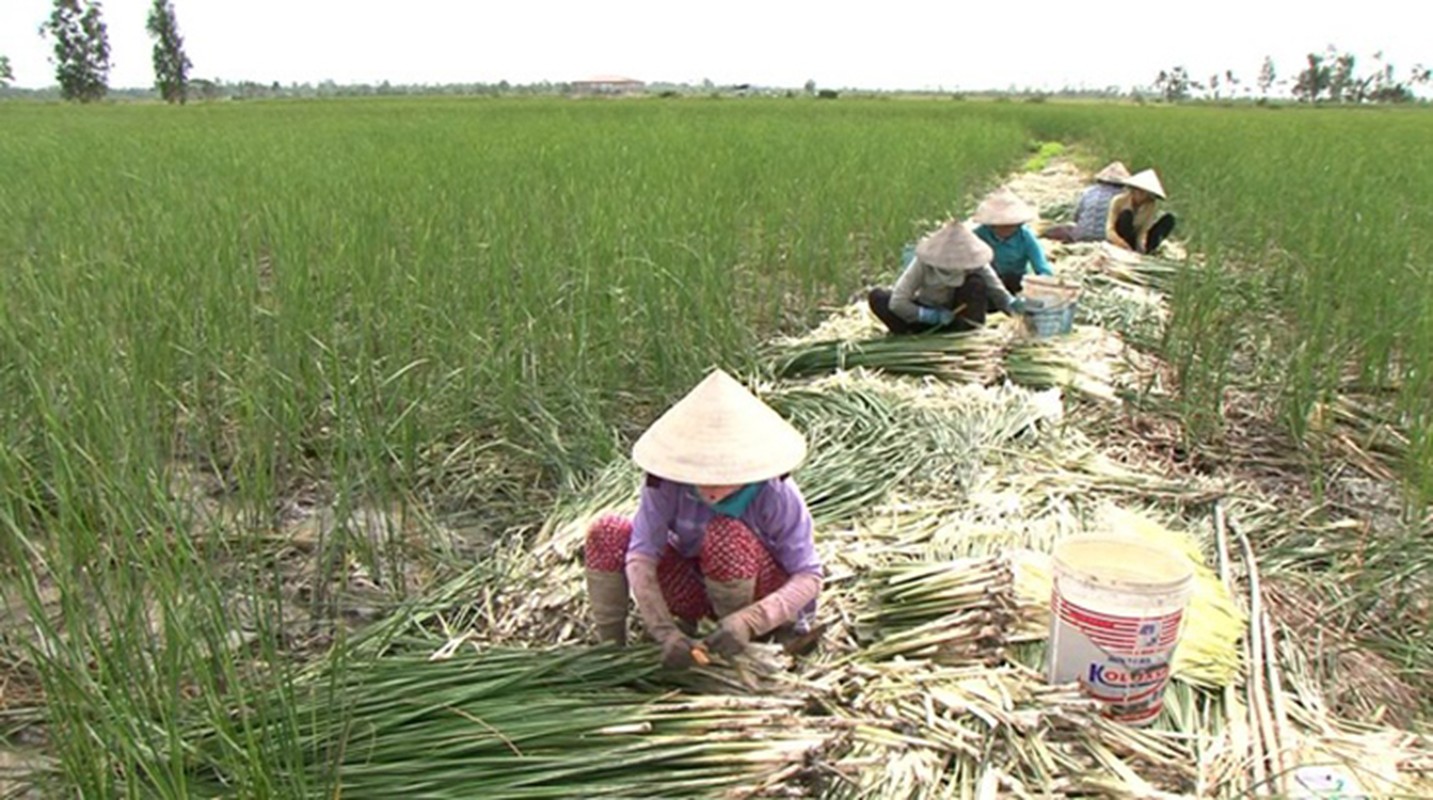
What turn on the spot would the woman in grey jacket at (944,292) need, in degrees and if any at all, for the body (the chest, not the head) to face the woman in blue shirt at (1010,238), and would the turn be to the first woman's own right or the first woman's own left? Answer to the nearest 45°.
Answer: approximately 180°

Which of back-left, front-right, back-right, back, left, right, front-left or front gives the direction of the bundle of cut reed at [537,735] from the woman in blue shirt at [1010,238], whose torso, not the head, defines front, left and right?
front

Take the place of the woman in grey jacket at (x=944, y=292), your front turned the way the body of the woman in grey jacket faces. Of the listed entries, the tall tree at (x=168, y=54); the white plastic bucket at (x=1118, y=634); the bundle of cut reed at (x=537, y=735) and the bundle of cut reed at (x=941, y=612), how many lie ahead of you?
3

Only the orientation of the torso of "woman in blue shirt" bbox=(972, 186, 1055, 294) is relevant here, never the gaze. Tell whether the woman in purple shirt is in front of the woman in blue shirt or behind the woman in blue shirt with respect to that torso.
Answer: in front

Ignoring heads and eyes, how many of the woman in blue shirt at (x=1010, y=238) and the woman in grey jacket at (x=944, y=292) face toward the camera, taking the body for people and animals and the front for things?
2

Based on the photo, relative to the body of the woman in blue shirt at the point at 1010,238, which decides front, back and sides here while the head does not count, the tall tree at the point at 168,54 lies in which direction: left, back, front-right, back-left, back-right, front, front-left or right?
back-right

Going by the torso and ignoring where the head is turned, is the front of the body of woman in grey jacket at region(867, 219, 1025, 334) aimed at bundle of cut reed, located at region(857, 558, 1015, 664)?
yes

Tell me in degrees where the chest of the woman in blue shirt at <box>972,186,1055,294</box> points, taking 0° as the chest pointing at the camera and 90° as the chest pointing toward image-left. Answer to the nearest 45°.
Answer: approximately 0°

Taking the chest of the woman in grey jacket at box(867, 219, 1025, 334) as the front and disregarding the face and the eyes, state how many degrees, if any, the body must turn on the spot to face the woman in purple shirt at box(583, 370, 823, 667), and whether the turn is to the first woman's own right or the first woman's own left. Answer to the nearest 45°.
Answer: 0° — they already face them

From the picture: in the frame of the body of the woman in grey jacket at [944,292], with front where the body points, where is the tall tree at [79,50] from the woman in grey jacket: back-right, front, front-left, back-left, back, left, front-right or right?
back-right

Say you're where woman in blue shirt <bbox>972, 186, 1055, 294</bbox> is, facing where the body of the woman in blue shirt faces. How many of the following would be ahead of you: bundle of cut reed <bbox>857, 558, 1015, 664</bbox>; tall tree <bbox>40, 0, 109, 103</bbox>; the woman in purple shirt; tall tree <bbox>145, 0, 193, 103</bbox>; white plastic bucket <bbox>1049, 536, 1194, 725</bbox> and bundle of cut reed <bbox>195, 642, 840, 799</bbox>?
4

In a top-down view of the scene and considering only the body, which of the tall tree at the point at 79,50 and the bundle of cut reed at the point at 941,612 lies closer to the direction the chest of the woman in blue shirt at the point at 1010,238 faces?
the bundle of cut reed

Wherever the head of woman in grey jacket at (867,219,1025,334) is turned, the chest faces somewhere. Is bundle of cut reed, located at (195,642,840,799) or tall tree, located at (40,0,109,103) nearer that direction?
the bundle of cut reed
